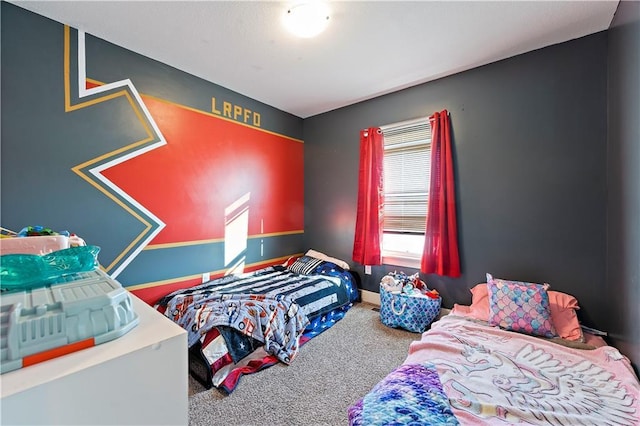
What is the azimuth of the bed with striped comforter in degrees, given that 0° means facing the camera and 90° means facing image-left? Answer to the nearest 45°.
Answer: approximately 45°

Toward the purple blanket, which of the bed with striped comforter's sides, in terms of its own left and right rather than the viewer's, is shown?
left

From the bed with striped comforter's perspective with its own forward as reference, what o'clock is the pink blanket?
The pink blanket is roughly at 9 o'clock from the bed with striped comforter.
